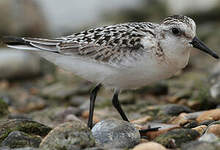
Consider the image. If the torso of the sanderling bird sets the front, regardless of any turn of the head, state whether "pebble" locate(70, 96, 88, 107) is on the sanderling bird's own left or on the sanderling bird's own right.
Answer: on the sanderling bird's own left

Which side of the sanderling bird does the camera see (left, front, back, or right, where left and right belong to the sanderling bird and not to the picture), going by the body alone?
right

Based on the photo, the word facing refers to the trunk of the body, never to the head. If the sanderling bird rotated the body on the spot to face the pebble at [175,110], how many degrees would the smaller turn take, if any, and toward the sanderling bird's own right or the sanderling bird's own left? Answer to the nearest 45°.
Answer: approximately 45° to the sanderling bird's own left

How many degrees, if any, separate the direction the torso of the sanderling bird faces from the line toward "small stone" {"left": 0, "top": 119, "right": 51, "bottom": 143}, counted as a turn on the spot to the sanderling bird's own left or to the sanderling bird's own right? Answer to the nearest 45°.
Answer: approximately 180°

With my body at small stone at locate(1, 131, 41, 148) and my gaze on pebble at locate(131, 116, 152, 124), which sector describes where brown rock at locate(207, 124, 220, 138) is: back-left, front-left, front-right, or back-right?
front-right

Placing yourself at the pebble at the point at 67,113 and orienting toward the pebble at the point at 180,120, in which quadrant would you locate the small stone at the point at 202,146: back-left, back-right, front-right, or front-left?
front-right

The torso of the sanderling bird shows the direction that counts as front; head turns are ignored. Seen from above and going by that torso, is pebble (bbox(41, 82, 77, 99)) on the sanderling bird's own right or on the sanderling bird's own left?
on the sanderling bird's own left

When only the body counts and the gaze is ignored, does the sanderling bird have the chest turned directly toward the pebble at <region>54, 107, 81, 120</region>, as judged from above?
no

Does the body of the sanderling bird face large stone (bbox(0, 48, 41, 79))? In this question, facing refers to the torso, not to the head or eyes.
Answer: no

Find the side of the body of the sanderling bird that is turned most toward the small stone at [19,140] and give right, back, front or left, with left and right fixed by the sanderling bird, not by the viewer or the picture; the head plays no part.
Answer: back

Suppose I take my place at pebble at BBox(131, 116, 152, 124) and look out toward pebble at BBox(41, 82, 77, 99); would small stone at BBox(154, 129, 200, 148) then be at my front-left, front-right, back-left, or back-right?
back-left

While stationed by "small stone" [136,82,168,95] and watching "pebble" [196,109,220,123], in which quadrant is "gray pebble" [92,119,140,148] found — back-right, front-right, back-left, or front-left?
front-right
